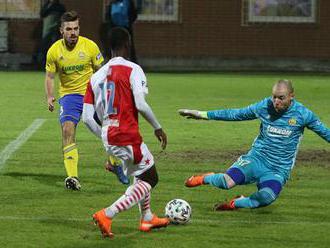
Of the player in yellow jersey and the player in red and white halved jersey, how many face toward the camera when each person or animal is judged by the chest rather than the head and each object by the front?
1

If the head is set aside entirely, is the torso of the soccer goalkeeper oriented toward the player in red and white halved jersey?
yes

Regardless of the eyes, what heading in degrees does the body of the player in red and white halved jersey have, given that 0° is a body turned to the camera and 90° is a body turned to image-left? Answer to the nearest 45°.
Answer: approximately 225°

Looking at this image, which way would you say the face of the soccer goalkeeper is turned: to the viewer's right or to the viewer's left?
to the viewer's left

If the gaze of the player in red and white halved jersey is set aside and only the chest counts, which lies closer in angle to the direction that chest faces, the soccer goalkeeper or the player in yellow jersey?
the soccer goalkeeper

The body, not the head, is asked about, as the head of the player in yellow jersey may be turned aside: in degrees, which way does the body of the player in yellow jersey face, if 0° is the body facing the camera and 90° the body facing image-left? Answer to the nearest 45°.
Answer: approximately 0°

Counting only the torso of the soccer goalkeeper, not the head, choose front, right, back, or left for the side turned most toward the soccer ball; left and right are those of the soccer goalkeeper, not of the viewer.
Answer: front

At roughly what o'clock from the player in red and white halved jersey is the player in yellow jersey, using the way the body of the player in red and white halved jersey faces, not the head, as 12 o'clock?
The player in yellow jersey is roughly at 10 o'clock from the player in red and white halved jersey.

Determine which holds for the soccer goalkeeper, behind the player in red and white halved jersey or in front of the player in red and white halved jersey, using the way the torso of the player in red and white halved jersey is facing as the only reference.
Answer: in front

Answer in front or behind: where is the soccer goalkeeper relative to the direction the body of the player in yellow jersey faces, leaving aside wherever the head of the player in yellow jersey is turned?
in front

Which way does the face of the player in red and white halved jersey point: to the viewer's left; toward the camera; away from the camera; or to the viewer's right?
away from the camera

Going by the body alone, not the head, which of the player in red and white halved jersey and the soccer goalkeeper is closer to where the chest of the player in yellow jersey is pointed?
the player in red and white halved jersey

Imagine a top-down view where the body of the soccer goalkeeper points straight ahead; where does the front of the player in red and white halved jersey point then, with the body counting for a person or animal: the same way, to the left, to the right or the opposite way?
the opposite way

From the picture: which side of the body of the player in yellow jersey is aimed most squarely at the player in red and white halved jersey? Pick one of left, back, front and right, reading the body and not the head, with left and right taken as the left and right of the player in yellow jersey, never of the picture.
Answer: front

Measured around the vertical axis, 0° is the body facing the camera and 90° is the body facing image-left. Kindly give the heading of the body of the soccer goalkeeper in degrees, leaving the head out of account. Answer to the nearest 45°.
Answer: approximately 45°
